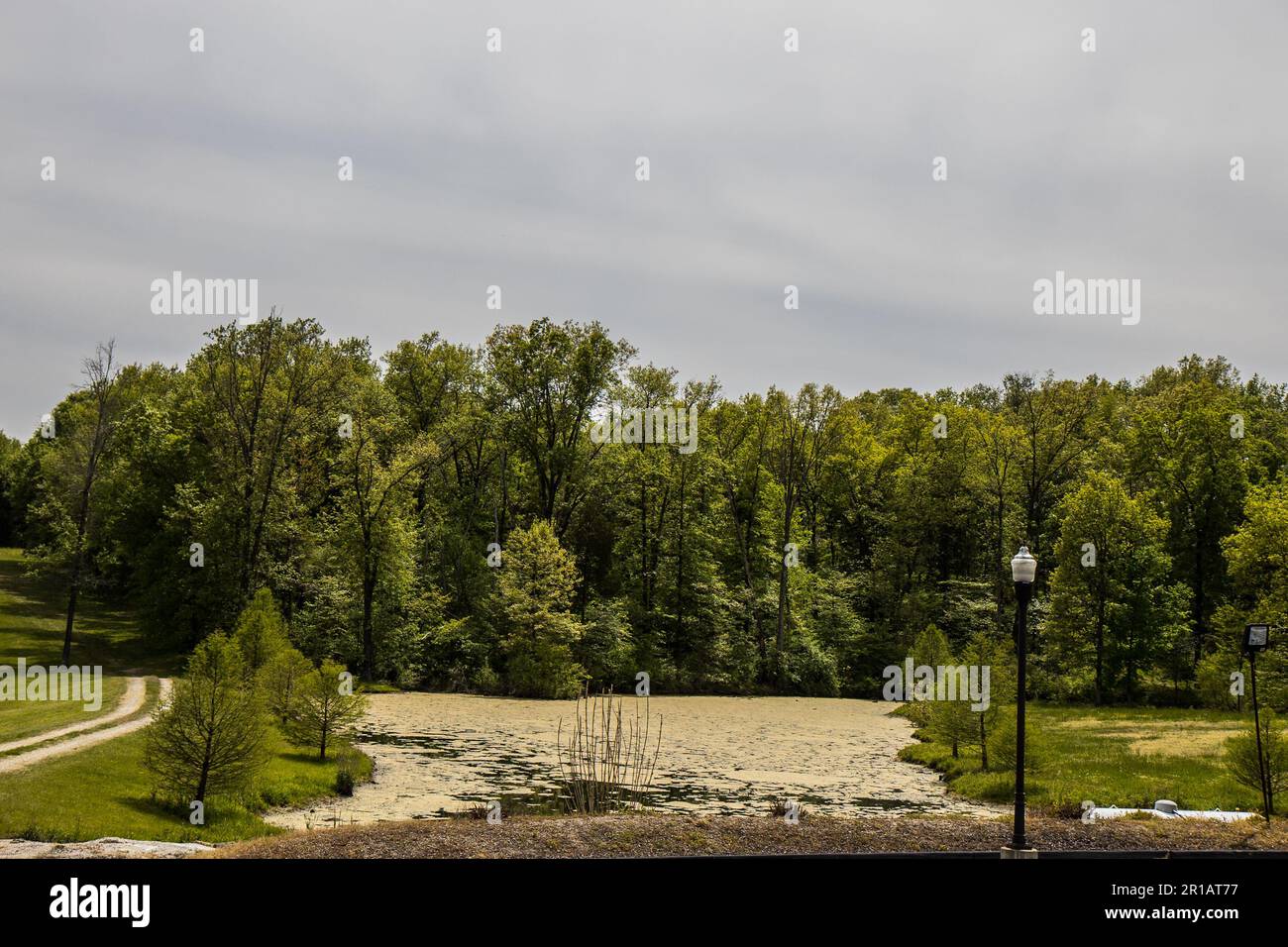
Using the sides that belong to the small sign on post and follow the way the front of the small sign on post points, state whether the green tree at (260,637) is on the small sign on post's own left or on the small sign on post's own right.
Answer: on the small sign on post's own right

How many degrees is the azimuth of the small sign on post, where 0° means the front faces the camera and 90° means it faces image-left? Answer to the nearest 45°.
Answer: approximately 0°

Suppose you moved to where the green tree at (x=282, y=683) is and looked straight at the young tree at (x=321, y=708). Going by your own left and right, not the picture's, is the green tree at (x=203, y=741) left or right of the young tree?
right

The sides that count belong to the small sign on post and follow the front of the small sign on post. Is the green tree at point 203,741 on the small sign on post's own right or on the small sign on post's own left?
on the small sign on post's own right

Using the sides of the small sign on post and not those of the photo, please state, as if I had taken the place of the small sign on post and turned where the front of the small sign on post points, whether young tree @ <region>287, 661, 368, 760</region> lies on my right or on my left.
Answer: on my right

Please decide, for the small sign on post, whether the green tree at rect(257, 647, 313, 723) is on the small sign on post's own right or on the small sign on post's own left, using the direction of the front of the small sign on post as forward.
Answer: on the small sign on post's own right

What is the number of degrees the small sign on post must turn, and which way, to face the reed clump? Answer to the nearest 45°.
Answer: approximately 90° to its right
